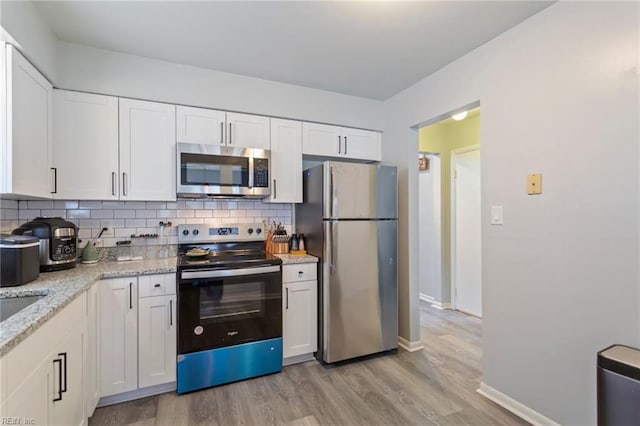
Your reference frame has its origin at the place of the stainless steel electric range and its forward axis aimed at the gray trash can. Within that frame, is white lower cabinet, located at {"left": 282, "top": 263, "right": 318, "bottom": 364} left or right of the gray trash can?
left

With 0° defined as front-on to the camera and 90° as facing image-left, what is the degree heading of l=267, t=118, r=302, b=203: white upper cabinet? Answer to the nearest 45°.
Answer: approximately 0°

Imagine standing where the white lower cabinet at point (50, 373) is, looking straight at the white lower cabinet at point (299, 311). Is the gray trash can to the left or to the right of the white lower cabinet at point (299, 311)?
right

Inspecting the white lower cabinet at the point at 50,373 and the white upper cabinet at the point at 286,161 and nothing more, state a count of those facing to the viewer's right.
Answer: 1

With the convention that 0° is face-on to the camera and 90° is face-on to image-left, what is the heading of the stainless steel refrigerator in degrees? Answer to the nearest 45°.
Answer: approximately 315°

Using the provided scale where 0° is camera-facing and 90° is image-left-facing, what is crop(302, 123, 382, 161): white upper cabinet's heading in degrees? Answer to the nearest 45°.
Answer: approximately 315°

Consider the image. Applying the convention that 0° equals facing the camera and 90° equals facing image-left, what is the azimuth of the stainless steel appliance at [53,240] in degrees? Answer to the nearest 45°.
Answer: approximately 315°

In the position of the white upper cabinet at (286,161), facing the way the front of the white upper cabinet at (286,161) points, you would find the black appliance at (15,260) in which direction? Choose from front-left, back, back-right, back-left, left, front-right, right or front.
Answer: front-right

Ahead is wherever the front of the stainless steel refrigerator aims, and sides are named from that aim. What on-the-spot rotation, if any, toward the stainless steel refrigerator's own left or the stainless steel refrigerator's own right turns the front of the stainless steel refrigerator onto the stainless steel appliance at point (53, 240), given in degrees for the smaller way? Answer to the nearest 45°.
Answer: approximately 90° to the stainless steel refrigerator's own right

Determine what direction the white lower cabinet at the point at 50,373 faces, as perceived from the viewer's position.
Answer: facing to the right of the viewer

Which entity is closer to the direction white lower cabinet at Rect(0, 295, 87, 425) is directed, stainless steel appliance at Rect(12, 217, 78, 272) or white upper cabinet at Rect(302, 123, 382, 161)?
the white upper cabinet
